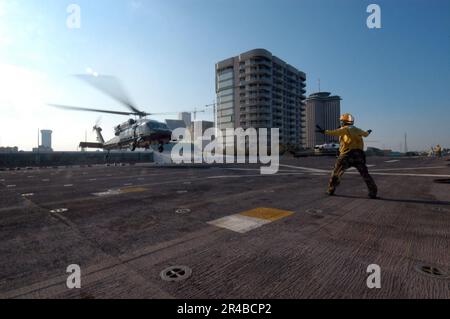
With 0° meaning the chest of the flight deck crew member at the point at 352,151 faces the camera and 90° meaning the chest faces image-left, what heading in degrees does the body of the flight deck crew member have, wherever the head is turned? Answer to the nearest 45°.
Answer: approximately 135°
